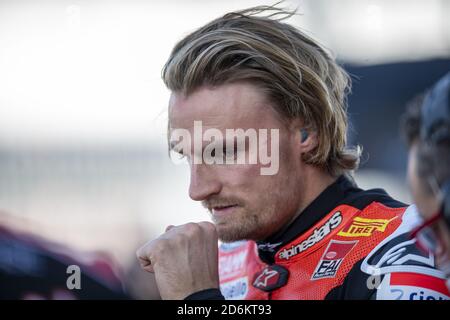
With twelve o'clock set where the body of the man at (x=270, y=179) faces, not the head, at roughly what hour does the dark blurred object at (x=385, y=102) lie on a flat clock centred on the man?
The dark blurred object is roughly at 5 o'clock from the man.

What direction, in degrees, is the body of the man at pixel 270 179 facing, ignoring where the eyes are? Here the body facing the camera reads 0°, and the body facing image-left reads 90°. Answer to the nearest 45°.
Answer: approximately 45°
